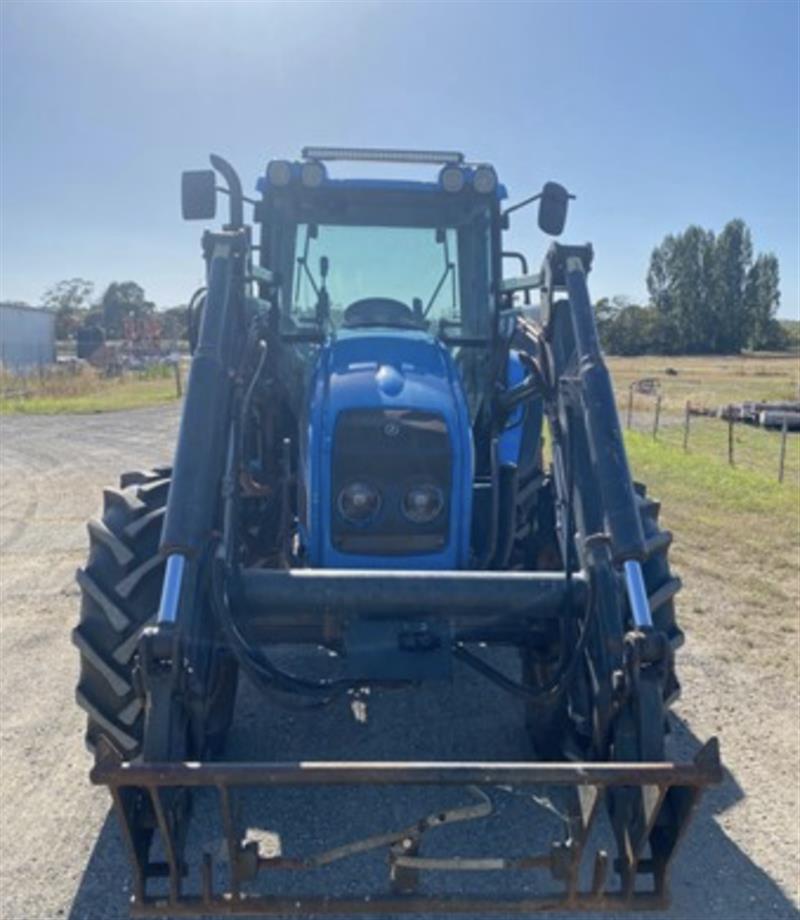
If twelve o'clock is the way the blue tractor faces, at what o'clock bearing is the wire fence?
The wire fence is roughly at 7 o'clock from the blue tractor.

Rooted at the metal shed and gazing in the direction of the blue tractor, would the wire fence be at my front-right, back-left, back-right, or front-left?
front-left

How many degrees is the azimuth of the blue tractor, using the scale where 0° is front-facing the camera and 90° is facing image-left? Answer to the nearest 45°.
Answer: approximately 0°

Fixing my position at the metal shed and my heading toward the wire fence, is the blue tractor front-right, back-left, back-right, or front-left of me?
front-right

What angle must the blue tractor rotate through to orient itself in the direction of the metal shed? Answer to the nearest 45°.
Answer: approximately 135° to its right

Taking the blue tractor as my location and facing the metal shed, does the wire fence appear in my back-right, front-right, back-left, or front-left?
front-right

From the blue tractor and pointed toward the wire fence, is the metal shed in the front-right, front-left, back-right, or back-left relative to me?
front-left
